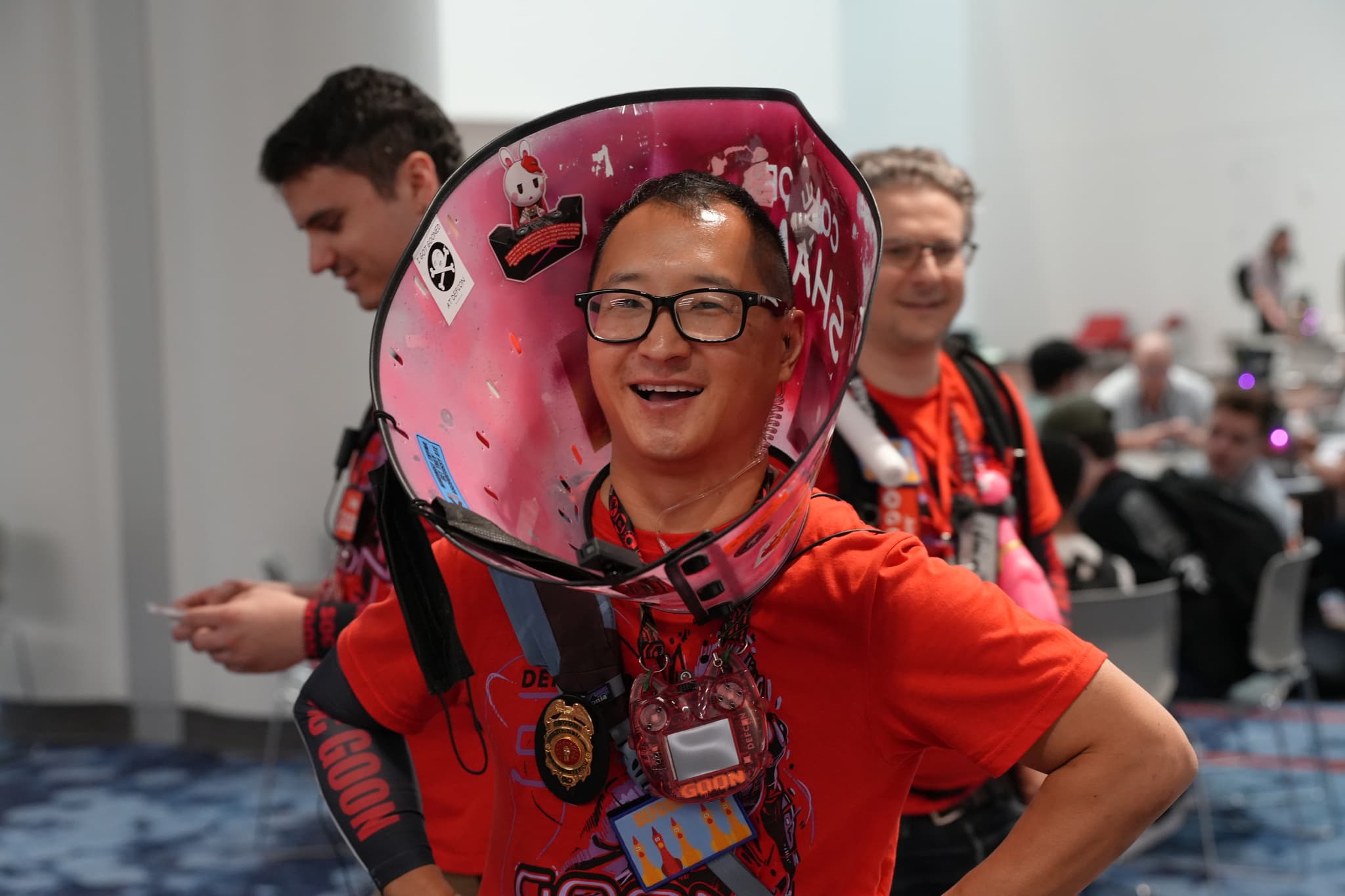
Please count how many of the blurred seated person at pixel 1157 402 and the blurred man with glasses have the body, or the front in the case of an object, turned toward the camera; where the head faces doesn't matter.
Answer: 2

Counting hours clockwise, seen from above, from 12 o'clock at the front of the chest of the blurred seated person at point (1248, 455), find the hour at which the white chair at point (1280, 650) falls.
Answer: The white chair is roughly at 10 o'clock from the blurred seated person.

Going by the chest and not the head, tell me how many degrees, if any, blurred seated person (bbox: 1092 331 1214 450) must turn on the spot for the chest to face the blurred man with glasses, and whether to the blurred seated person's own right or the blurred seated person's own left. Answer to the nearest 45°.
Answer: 0° — they already face them

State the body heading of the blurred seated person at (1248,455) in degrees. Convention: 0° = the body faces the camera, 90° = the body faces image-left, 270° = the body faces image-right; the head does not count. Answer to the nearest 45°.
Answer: approximately 45°

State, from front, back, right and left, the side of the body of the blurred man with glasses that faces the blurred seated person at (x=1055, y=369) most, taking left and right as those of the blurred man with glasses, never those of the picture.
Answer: back

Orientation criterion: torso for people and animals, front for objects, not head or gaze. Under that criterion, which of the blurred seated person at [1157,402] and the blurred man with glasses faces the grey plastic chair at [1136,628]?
the blurred seated person

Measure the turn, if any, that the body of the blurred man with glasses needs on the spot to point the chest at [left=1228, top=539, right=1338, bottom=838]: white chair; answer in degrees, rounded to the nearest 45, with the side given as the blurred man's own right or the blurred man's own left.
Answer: approximately 135° to the blurred man's own left

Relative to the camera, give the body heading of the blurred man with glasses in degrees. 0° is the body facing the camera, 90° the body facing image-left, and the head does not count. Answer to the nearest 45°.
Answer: approximately 0°
